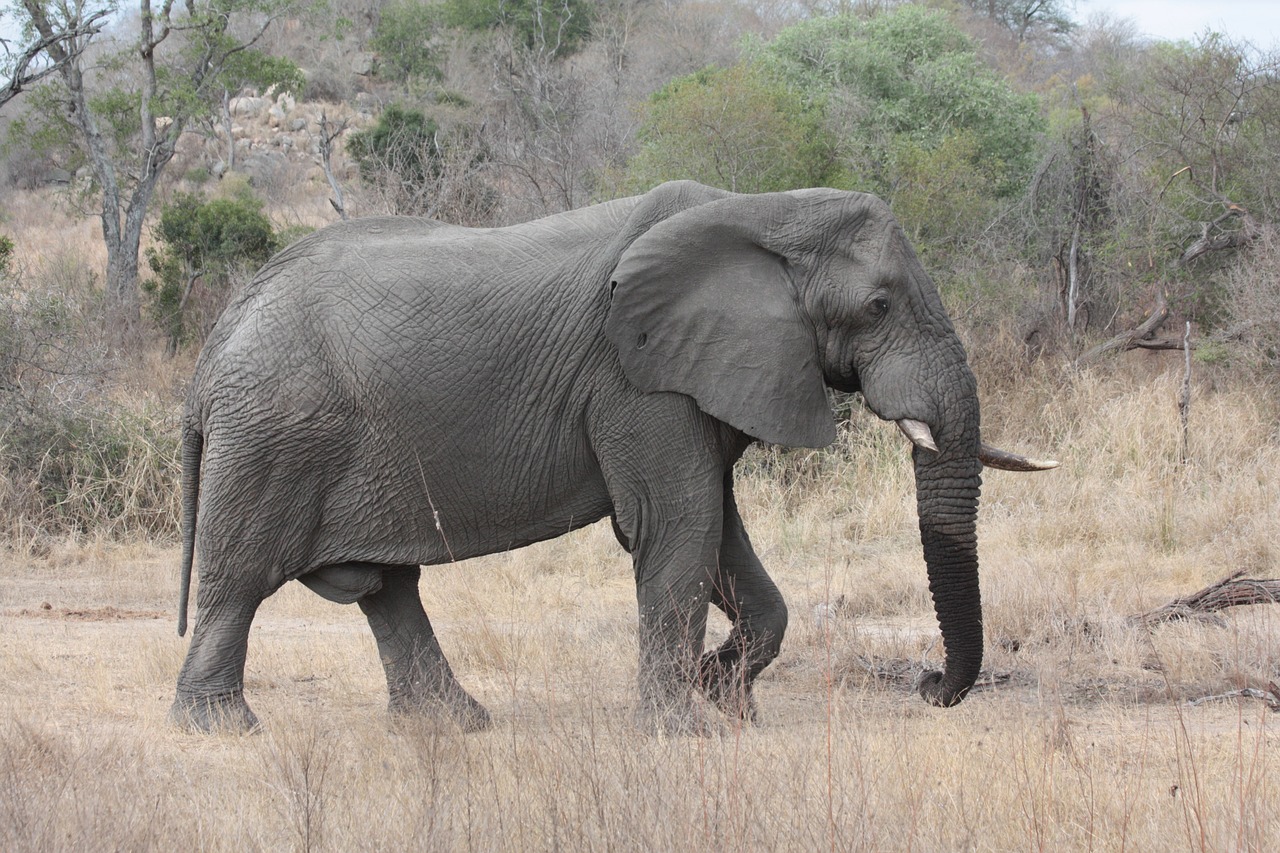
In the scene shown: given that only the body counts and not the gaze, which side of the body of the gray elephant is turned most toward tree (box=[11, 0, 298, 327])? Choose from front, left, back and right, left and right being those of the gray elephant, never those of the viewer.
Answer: left

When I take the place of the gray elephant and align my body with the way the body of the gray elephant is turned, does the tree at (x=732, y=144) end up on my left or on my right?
on my left

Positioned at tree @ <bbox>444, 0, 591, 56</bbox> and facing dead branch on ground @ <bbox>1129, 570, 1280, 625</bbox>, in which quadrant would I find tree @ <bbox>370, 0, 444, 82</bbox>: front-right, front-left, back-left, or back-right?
back-right

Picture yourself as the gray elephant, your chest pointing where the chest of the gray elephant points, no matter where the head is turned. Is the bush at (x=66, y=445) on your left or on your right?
on your left

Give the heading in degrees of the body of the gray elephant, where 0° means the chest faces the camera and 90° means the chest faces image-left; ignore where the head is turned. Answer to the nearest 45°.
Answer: approximately 270°

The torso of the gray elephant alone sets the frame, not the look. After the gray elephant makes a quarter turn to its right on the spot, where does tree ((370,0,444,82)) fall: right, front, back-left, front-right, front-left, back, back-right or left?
back

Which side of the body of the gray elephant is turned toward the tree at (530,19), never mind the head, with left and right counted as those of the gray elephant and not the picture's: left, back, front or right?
left

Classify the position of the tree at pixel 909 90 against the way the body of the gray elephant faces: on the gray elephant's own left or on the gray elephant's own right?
on the gray elephant's own left

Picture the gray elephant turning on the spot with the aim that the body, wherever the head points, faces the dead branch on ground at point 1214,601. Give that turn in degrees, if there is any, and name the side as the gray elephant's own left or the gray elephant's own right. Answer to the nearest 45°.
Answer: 0° — it already faces it
